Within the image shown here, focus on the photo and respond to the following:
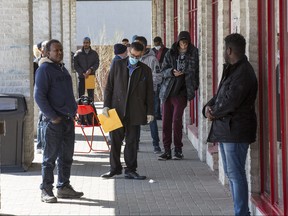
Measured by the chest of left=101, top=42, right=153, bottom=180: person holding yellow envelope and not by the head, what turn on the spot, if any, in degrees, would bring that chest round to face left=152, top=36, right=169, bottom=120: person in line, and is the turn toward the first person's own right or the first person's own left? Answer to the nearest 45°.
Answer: approximately 180°

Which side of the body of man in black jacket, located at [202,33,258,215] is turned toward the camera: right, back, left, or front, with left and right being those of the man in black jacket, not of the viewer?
left

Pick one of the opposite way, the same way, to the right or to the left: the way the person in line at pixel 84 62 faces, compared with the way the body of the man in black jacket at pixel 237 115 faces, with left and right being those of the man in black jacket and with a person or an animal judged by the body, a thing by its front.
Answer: to the left

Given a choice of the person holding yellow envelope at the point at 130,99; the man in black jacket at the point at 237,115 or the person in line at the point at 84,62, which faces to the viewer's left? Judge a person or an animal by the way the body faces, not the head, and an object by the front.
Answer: the man in black jacket

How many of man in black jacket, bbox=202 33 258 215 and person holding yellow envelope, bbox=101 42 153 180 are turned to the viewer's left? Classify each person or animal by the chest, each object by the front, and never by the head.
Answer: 1

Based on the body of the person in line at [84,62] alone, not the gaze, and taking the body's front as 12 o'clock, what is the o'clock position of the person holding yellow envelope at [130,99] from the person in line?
The person holding yellow envelope is roughly at 12 o'clock from the person in line.

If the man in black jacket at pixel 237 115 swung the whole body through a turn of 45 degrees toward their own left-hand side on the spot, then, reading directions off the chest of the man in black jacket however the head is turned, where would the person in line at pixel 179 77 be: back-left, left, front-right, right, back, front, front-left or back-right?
back-right

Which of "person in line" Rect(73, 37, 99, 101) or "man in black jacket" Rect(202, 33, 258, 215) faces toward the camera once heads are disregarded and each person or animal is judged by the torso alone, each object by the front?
the person in line

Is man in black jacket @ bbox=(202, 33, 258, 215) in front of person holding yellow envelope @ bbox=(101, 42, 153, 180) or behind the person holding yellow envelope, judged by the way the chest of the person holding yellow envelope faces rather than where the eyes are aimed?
in front

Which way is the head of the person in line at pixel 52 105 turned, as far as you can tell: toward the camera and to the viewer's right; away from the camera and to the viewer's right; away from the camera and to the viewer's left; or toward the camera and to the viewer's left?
toward the camera and to the viewer's right

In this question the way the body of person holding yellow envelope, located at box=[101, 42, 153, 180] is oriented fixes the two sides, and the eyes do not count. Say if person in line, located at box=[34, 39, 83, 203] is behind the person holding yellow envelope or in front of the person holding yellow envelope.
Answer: in front

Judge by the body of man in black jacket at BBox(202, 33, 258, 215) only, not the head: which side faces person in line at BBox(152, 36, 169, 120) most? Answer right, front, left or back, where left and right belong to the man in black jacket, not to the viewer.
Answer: right

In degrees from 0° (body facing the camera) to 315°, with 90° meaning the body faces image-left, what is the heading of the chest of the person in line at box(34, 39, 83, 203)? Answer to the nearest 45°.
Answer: approximately 315°

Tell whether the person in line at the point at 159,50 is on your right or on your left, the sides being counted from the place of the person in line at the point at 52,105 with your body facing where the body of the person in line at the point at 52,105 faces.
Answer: on your left

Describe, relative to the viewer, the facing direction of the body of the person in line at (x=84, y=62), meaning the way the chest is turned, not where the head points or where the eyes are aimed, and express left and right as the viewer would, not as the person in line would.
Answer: facing the viewer
